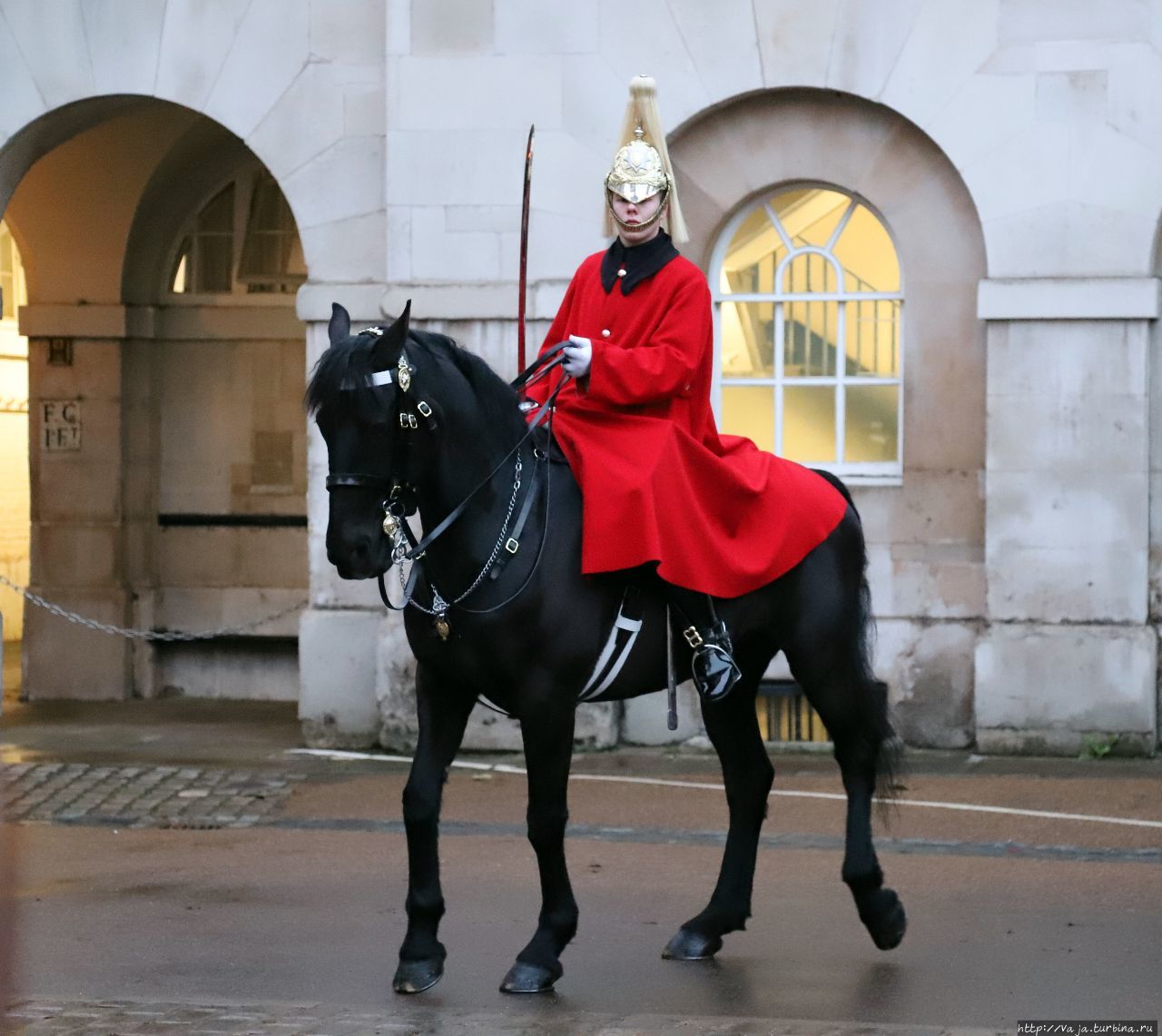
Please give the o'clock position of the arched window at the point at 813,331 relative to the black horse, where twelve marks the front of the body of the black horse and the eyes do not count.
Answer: The arched window is roughly at 5 o'clock from the black horse.

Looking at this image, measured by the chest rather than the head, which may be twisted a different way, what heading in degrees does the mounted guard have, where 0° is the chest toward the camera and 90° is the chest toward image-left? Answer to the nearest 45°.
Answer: approximately 45°

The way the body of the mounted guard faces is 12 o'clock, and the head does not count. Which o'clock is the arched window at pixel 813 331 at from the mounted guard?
The arched window is roughly at 5 o'clock from the mounted guard.
